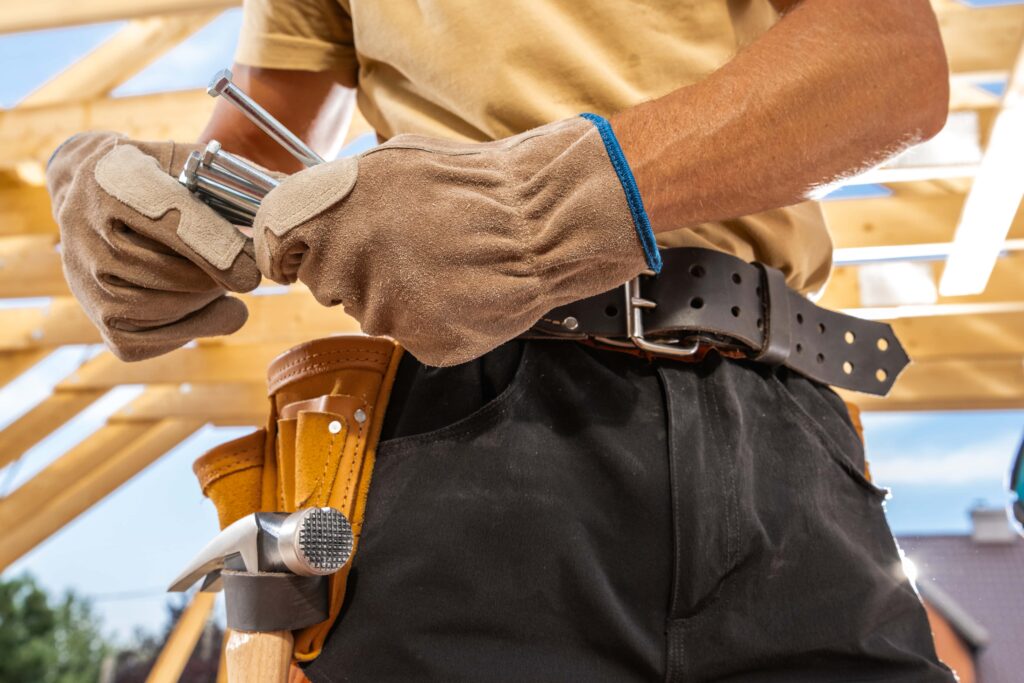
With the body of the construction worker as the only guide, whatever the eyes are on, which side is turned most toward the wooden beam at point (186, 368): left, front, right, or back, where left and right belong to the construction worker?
back

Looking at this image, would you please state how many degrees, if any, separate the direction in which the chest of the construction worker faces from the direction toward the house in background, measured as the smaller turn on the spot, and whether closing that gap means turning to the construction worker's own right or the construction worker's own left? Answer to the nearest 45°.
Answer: approximately 135° to the construction worker's own left

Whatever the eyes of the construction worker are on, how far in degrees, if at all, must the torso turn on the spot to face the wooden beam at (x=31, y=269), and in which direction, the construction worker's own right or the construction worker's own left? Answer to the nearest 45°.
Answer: approximately 135° to the construction worker's own right

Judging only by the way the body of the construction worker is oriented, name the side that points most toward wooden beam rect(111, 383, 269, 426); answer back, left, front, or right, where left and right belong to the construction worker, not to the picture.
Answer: back

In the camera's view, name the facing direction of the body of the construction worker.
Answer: toward the camera

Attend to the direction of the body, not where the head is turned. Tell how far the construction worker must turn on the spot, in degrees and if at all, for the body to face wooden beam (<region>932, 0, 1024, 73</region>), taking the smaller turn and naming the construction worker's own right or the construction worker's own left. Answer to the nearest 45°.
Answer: approximately 135° to the construction worker's own left
